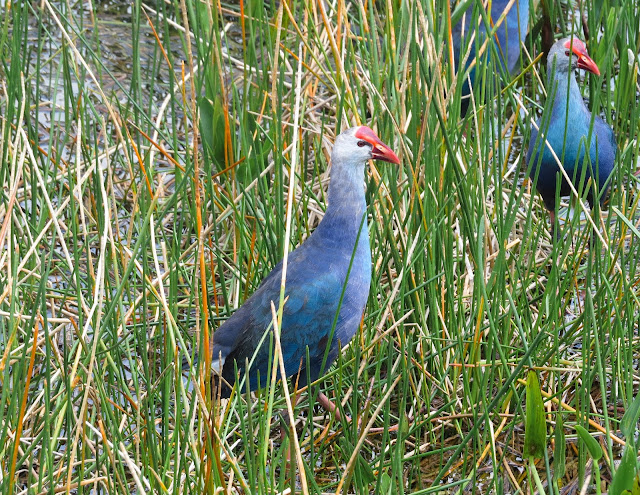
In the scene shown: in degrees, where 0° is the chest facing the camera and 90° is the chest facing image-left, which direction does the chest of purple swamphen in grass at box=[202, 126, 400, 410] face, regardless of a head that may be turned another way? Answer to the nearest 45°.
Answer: approximately 270°
